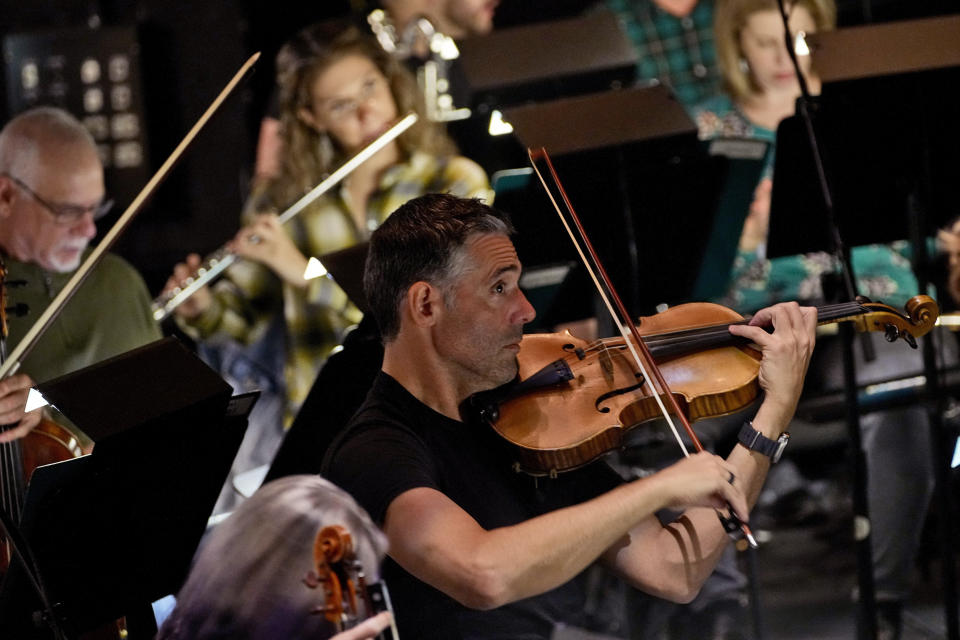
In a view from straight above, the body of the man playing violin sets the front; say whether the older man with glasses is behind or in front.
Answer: behind

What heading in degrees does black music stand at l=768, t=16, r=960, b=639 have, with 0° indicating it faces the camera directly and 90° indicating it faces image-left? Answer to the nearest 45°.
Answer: approximately 180°

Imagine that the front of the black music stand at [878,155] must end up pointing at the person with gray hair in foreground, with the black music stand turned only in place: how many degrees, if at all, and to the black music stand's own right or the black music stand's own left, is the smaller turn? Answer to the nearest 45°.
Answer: approximately 180°

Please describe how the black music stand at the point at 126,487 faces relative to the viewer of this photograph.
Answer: facing away from the viewer and to the left of the viewer

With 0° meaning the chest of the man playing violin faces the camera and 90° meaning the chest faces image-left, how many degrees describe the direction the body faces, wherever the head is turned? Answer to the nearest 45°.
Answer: approximately 315°

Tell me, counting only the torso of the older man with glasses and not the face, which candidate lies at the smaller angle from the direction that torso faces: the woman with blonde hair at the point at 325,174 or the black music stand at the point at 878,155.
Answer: the black music stand

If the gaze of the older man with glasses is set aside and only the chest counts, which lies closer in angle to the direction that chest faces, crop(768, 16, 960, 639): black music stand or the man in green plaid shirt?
the black music stand
